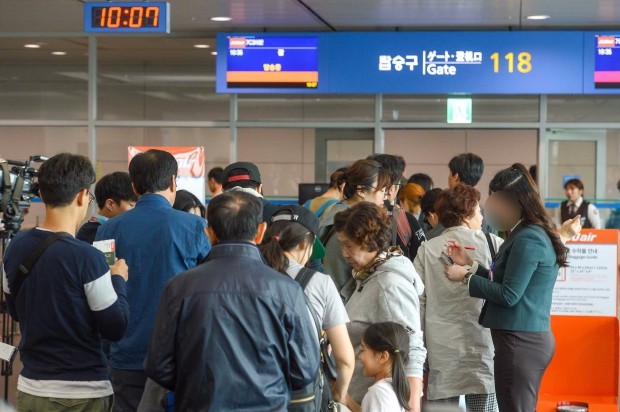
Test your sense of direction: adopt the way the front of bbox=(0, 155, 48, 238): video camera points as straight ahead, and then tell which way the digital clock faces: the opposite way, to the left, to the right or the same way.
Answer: to the right

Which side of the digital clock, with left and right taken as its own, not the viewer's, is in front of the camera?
front

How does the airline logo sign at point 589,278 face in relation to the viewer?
toward the camera

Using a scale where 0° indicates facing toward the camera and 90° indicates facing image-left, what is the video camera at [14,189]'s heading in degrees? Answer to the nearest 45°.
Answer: approximately 270°

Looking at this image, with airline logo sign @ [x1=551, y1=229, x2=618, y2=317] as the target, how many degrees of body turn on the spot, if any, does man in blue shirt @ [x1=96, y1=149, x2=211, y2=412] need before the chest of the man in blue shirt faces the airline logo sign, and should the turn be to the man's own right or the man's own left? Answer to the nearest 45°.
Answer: approximately 45° to the man's own right

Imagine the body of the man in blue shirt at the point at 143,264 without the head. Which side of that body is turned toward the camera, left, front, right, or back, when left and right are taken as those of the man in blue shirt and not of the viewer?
back

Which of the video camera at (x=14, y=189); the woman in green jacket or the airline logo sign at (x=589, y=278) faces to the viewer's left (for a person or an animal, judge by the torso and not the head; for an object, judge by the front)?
the woman in green jacket

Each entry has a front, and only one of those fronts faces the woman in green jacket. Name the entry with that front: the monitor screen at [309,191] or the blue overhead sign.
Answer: the blue overhead sign

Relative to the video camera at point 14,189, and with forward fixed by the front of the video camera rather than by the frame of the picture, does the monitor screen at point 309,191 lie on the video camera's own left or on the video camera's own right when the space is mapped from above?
on the video camera's own left

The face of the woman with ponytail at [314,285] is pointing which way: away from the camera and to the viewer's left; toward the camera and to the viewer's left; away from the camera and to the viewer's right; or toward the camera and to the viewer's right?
away from the camera and to the viewer's right

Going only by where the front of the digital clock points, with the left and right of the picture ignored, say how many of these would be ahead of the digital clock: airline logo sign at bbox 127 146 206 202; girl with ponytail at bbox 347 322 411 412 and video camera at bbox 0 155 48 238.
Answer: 2

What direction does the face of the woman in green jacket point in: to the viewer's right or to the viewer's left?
to the viewer's left

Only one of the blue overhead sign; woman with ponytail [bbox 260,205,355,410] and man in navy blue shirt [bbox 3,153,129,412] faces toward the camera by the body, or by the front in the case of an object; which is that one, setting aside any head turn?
the blue overhead sign
